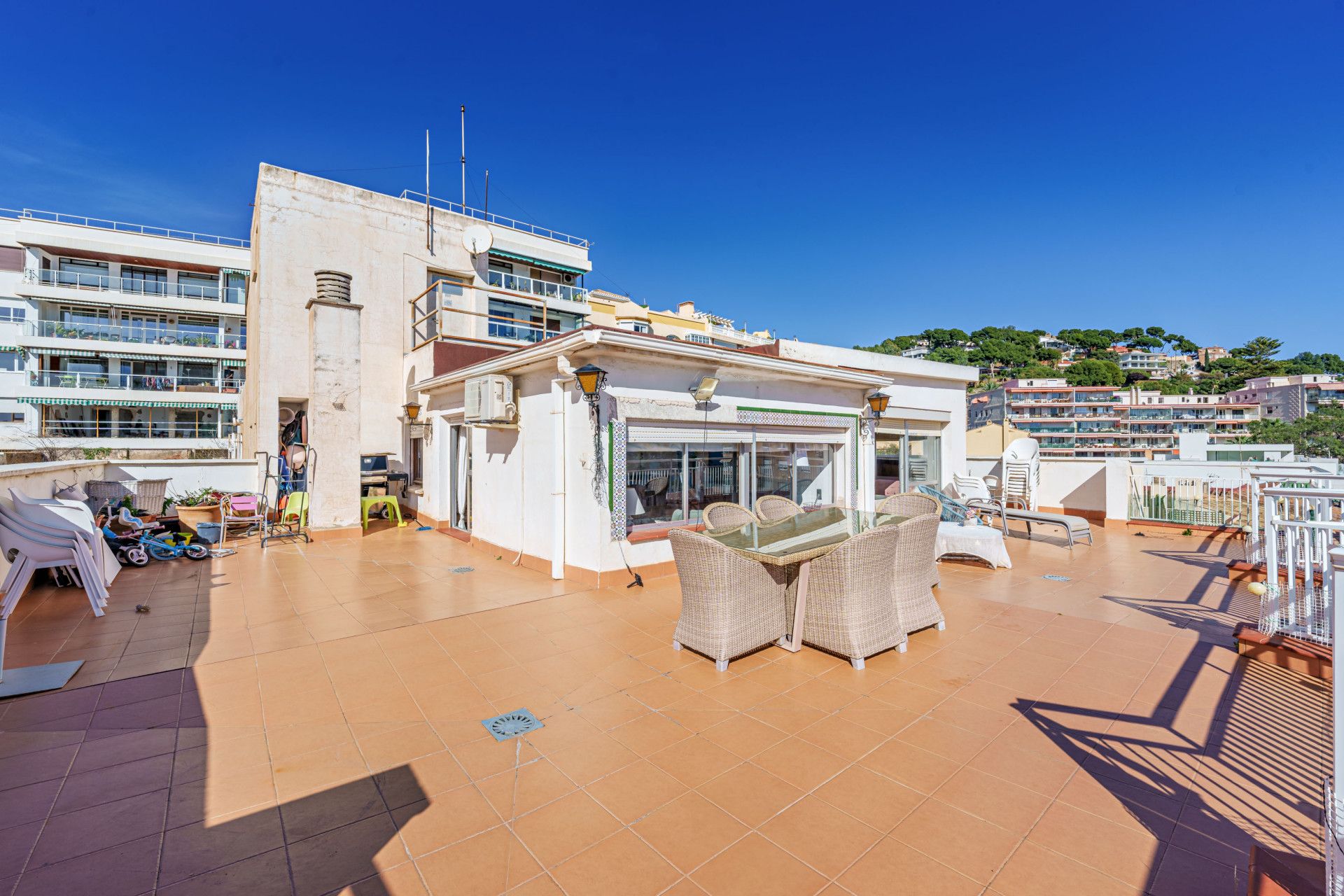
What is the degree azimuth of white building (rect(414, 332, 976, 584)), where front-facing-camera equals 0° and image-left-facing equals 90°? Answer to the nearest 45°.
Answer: approximately 315°

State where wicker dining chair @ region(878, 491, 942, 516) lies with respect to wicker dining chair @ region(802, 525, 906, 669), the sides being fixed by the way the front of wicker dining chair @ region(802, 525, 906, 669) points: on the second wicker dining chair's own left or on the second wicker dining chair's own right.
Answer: on the second wicker dining chair's own right

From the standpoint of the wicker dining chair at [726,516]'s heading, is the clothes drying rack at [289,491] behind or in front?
behind

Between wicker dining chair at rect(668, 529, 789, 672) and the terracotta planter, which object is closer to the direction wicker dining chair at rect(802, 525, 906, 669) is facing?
the terracotta planter

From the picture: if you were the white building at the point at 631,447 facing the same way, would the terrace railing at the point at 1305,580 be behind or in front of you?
in front

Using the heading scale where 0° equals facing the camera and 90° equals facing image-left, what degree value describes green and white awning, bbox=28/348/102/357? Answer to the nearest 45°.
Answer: approximately 0°

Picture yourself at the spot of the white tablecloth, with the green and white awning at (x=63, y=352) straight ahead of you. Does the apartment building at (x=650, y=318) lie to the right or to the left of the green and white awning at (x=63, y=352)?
right

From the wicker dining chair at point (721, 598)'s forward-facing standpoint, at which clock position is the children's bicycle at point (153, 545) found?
The children's bicycle is roughly at 8 o'clock from the wicker dining chair.

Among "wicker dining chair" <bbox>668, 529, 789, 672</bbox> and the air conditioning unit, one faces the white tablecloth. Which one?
the wicker dining chair

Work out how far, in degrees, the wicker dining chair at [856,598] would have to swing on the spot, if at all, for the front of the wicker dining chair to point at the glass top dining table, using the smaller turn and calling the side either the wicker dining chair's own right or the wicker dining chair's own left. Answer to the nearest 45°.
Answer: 0° — it already faces it

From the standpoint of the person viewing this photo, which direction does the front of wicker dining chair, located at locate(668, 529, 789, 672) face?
facing away from the viewer and to the right of the viewer

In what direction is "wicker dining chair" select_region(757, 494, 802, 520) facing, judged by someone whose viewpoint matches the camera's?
facing the viewer and to the right of the viewer

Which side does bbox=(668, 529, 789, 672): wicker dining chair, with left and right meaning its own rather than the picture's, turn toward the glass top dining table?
front
